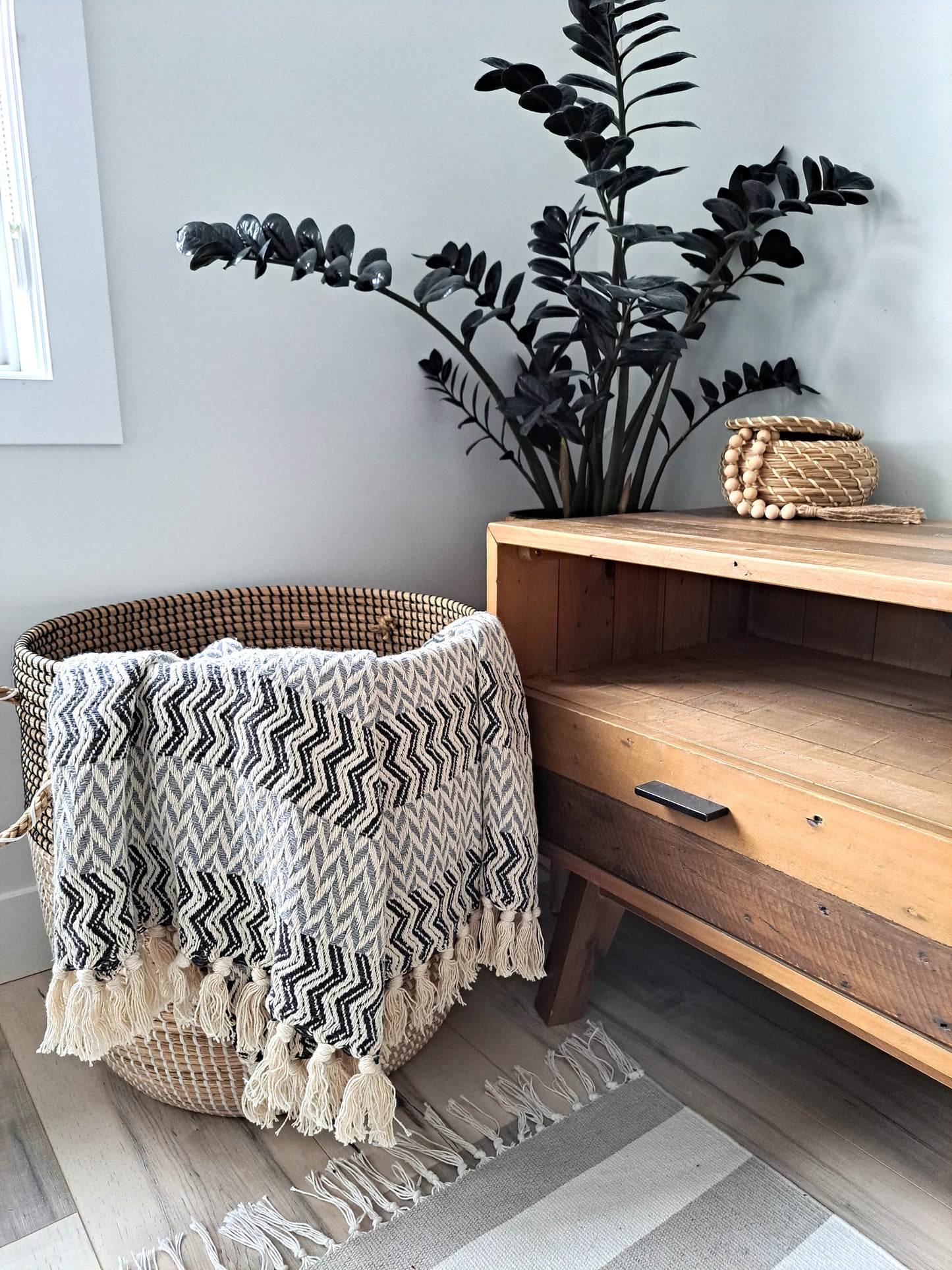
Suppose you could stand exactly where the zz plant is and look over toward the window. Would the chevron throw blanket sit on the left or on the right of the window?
left

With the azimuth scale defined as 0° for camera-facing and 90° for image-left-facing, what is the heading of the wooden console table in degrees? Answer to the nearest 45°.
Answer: approximately 45°

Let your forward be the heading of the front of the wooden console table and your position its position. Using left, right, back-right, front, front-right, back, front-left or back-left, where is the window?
front-right
